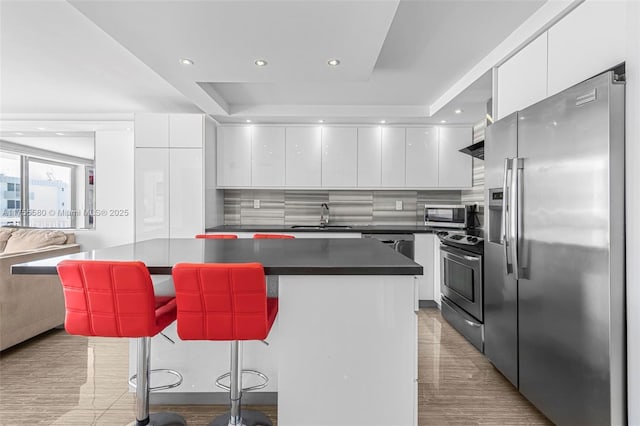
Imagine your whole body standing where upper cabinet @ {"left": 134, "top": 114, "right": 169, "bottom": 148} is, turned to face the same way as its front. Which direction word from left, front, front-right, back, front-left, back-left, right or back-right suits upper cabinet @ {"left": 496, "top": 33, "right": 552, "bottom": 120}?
front-left

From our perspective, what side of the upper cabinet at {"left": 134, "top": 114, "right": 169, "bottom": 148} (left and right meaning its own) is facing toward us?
front

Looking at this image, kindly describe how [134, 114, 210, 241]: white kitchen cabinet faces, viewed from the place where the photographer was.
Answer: facing the viewer

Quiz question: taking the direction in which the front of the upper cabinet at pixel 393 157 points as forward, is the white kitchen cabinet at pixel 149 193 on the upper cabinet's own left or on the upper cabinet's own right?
on the upper cabinet's own right

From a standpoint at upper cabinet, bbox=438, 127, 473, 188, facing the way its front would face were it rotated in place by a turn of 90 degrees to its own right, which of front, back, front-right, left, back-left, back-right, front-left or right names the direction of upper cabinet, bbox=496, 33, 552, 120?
left

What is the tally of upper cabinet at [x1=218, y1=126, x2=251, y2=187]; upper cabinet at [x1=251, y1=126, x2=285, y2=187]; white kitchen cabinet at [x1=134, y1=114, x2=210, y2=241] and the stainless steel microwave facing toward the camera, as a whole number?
4

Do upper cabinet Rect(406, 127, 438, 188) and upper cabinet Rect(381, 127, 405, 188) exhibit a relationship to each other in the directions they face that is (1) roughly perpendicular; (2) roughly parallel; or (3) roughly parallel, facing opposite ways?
roughly parallel

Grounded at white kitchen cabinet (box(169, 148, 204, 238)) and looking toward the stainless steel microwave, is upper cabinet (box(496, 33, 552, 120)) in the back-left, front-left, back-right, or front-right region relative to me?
front-right

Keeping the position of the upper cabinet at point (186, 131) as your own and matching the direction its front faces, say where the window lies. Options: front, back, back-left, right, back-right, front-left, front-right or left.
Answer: back-right

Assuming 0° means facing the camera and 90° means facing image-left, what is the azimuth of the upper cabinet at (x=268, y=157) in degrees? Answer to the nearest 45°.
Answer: approximately 0°

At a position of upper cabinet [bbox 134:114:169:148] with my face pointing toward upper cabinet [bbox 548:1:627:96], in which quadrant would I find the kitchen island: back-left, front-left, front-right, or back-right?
front-right

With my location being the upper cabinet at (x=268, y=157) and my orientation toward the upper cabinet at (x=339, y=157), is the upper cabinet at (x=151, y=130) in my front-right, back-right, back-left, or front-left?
back-right

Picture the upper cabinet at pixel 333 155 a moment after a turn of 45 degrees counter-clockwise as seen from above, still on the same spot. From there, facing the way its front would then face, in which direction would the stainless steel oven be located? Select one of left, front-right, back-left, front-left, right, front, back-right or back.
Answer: front

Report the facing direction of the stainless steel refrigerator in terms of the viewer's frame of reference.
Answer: facing the viewer and to the left of the viewer

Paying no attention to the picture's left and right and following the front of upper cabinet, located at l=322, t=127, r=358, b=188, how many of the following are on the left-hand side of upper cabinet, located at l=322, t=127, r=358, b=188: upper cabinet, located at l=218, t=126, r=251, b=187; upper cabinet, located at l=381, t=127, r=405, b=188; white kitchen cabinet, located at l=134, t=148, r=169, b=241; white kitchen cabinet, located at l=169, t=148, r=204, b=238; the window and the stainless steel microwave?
2

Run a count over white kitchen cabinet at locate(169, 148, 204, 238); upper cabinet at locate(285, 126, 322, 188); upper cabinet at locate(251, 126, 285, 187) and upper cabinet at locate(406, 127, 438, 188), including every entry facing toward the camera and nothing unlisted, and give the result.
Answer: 4

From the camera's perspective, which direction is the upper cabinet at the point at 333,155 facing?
toward the camera

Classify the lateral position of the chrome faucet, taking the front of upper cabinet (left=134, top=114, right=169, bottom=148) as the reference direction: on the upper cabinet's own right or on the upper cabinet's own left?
on the upper cabinet's own left
